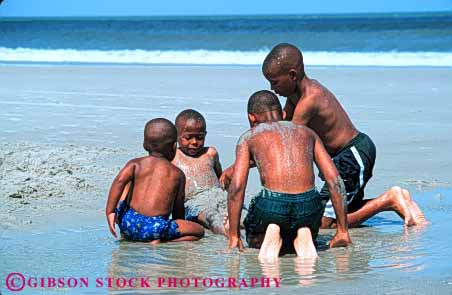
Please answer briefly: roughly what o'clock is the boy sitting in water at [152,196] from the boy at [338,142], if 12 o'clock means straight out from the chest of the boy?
The boy sitting in water is roughly at 11 o'clock from the boy.

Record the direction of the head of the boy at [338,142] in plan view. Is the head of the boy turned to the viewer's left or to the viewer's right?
to the viewer's left

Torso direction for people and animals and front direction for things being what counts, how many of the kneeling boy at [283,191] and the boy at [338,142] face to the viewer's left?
1

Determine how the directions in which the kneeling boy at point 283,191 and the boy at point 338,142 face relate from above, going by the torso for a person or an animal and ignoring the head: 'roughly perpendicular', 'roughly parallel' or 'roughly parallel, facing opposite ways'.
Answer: roughly perpendicular

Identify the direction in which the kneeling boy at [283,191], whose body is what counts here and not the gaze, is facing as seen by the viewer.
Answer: away from the camera

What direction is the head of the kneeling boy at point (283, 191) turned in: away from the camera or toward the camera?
away from the camera

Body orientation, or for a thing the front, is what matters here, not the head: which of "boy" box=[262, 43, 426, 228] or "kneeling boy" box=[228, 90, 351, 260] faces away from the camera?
the kneeling boy

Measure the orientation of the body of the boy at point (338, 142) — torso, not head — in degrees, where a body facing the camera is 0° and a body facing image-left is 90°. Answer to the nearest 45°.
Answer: approximately 90°

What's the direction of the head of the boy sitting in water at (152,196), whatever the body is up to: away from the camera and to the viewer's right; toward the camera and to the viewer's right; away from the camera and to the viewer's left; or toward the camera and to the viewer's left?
away from the camera and to the viewer's right
